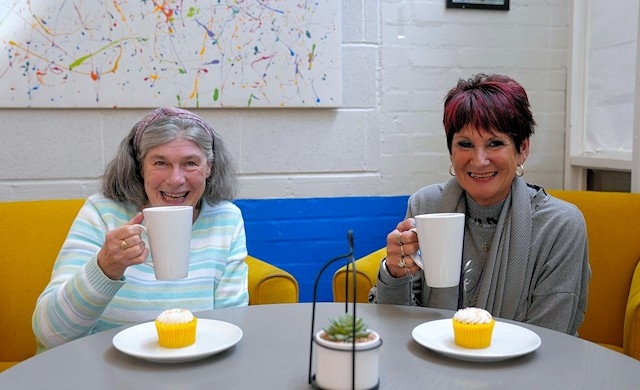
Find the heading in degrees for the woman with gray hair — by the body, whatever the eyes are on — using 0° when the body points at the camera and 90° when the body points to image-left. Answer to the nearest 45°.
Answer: approximately 0°

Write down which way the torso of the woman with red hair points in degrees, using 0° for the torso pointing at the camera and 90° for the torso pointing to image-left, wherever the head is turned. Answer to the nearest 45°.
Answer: approximately 45°

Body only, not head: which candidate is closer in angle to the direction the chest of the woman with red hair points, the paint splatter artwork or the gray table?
the gray table

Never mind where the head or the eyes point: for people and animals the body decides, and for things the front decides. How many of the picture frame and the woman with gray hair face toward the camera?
2

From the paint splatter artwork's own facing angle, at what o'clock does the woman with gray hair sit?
The woman with gray hair is roughly at 12 o'clock from the paint splatter artwork.

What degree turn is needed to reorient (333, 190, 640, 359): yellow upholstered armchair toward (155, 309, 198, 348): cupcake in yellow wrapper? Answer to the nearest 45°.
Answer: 0° — it already faces it
